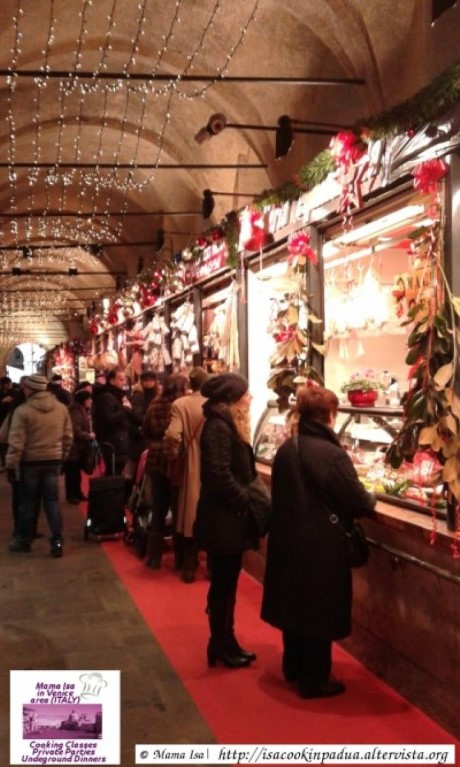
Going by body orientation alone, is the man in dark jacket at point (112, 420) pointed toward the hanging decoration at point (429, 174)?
no

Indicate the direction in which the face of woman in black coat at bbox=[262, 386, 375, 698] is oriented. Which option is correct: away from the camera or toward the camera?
away from the camera

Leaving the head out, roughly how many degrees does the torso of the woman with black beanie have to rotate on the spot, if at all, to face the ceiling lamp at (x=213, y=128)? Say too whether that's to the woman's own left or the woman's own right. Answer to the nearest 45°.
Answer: approximately 90° to the woman's own left

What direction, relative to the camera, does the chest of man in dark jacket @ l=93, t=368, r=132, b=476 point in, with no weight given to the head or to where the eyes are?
to the viewer's right

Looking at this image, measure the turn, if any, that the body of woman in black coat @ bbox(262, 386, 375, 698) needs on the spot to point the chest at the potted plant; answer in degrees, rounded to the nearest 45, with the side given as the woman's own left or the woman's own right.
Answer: approximately 45° to the woman's own left

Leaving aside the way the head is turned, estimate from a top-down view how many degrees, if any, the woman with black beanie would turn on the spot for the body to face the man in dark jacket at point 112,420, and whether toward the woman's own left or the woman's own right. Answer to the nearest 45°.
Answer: approximately 90° to the woman's own left

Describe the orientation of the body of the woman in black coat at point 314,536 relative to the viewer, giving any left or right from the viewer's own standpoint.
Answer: facing away from the viewer and to the right of the viewer

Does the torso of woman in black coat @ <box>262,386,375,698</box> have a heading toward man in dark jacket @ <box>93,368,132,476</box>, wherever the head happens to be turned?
no

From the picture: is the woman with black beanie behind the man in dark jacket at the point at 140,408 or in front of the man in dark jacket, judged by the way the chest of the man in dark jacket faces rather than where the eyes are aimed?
in front

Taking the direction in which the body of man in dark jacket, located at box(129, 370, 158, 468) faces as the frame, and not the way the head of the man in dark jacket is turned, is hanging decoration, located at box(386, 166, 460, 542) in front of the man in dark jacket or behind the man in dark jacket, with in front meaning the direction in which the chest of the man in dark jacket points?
in front

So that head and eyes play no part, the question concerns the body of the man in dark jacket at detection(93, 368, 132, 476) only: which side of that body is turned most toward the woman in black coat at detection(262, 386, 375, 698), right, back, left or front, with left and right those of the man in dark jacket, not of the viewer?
right

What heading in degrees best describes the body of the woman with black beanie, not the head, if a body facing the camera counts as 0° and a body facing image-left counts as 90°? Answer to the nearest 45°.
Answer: approximately 270°
